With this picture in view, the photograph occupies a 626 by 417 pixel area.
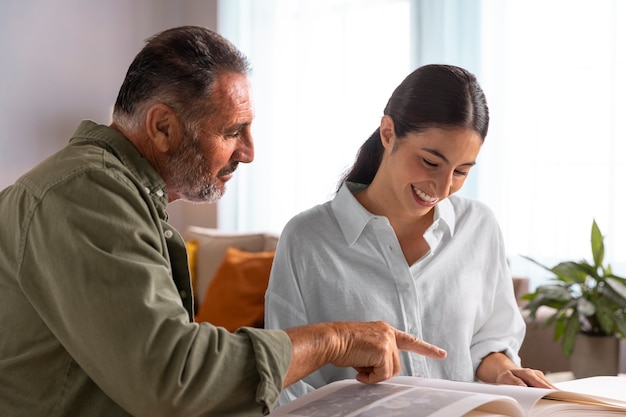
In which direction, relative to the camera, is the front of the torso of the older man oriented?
to the viewer's right

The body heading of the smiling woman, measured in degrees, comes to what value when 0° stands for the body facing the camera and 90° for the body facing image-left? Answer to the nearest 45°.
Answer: approximately 315°

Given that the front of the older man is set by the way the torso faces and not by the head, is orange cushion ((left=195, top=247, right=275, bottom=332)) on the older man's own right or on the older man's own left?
on the older man's own left

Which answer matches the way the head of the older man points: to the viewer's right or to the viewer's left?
to the viewer's right
